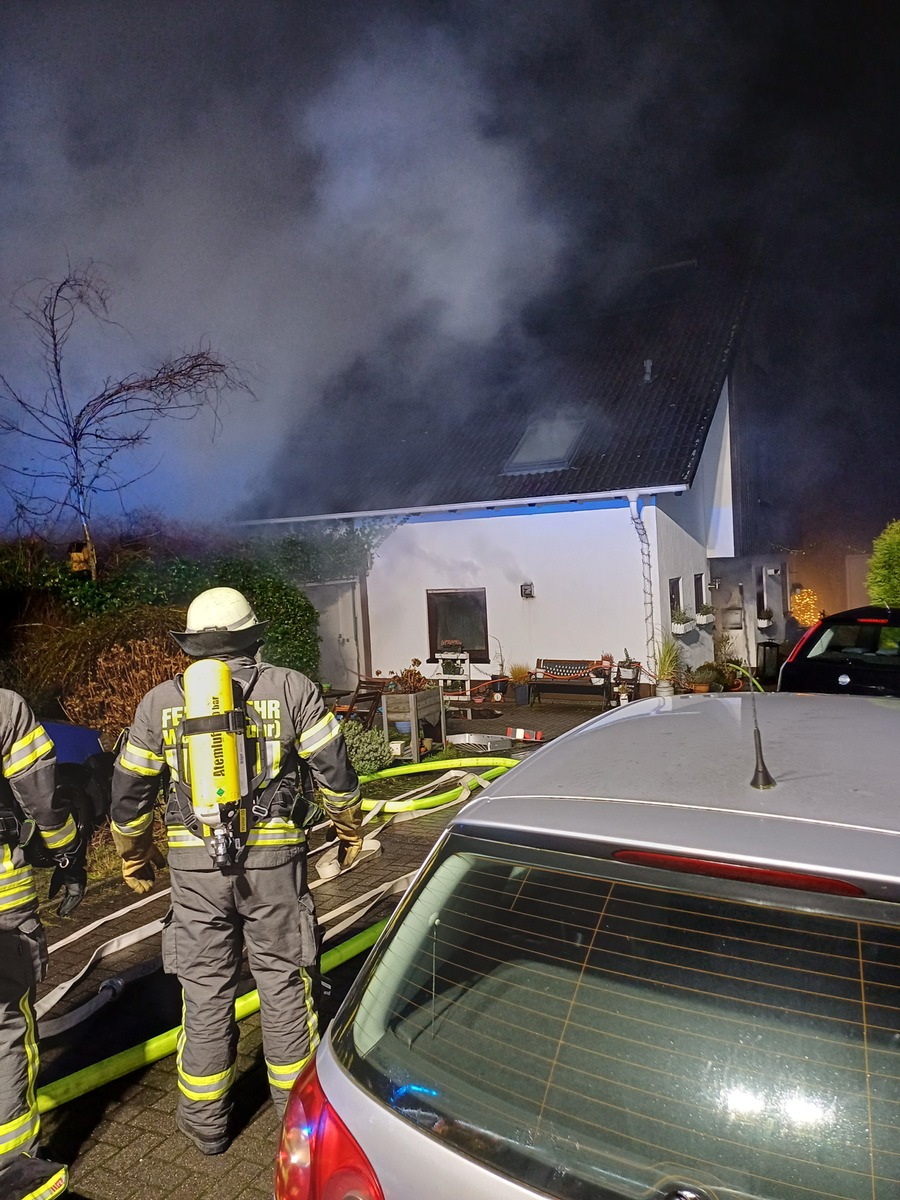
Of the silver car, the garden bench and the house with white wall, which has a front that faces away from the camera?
the silver car

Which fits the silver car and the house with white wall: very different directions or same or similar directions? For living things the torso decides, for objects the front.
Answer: very different directions

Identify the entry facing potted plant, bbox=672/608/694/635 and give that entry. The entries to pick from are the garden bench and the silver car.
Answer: the silver car

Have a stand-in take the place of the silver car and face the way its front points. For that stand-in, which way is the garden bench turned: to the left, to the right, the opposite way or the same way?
the opposite way

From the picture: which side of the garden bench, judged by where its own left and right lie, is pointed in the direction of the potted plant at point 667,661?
left

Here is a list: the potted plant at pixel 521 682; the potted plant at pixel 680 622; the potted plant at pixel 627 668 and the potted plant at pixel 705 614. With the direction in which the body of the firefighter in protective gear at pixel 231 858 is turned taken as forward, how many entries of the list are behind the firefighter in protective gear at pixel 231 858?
0

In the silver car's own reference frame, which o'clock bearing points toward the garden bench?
The garden bench is roughly at 12 o'clock from the silver car.

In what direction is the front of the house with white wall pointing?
toward the camera

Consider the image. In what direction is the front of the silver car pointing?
away from the camera

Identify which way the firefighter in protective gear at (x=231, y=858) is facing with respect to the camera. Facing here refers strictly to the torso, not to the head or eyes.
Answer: away from the camera

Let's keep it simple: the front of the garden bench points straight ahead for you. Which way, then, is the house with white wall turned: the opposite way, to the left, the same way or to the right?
the same way

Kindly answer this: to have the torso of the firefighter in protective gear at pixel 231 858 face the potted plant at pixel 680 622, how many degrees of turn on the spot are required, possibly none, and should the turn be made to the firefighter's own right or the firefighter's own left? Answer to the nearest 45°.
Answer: approximately 45° to the firefighter's own right

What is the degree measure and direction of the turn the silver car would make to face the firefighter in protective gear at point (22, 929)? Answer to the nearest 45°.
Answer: approximately 45° to its left

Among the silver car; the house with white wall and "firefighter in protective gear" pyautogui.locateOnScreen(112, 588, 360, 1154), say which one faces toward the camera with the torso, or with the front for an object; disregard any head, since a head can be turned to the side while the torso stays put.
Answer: the house with white wall

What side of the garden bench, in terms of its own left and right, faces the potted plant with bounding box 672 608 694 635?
left

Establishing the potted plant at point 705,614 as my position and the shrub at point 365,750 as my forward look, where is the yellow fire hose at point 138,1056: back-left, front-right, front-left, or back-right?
front-left

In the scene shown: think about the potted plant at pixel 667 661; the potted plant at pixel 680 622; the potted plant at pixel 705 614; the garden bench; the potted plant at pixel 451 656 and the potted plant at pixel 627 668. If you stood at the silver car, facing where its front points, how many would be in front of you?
6

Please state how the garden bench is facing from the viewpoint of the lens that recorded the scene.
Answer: facing the viewer
